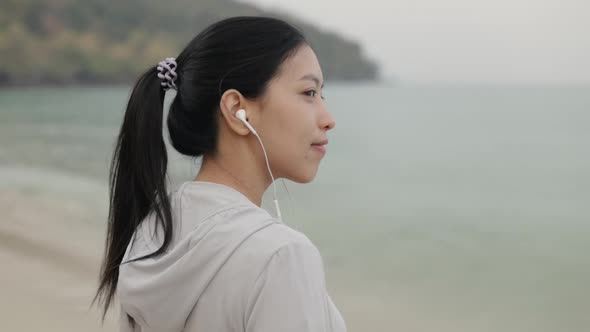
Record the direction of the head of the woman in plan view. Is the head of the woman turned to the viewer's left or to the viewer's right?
to the viewer's right

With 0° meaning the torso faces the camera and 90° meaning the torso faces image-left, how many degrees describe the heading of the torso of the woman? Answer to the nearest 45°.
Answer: approximately 225°
